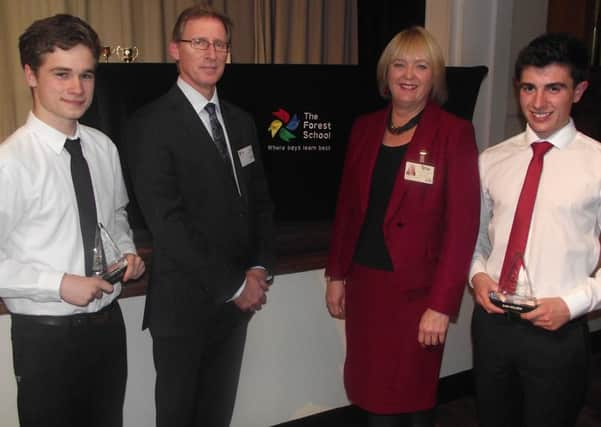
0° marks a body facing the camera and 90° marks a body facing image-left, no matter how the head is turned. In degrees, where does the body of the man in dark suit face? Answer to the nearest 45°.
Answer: approximately 315°

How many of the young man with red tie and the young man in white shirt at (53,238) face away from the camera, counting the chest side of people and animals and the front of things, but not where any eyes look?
0

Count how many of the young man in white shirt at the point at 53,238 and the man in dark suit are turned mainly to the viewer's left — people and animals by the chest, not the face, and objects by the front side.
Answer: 0

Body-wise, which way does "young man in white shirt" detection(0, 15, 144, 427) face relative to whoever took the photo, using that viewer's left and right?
facing the viewer and to the right of the viewer

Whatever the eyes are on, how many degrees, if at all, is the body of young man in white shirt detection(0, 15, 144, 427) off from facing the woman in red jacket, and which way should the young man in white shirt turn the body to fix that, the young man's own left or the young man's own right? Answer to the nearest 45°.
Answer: approximately 45° to the young man's own left

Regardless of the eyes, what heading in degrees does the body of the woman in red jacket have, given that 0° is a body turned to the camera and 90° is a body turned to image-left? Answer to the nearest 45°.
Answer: approximately 45°

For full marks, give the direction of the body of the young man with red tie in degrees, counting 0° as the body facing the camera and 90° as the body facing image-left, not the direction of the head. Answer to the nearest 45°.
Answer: approximately 45°
